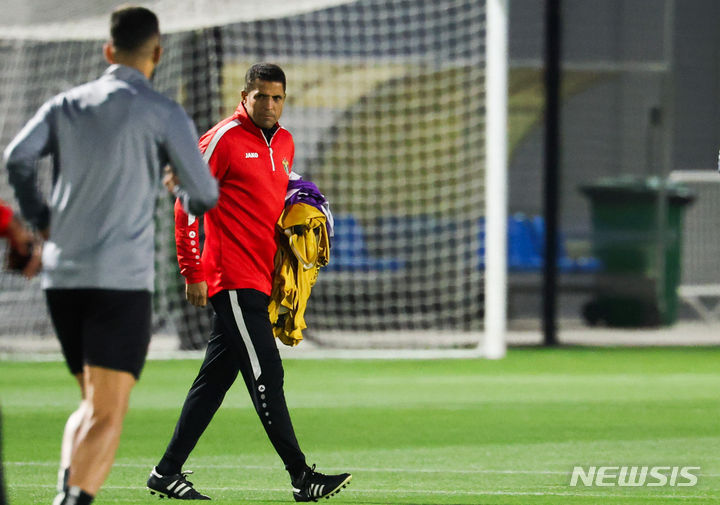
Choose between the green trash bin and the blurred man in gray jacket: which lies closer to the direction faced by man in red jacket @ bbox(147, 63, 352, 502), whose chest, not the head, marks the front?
the blurred man in gray jacket

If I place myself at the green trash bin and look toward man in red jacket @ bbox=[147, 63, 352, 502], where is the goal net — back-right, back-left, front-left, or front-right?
front-right

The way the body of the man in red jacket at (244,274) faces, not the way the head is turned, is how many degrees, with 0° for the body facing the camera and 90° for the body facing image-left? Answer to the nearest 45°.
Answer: approximately 315°

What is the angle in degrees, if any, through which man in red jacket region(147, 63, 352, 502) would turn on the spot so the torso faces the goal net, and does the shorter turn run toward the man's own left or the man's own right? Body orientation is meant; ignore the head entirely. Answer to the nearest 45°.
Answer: approximately 135° to the man's own left

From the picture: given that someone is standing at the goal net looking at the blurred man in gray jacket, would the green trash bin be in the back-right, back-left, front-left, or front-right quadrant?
back-left

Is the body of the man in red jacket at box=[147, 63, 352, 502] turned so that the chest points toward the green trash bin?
no

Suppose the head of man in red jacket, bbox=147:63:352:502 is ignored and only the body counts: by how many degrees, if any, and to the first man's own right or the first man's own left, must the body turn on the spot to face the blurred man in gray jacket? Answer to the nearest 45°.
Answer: approximately 45° to the first man's own right

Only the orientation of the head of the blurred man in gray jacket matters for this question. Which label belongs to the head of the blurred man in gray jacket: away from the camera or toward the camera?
away from the camera

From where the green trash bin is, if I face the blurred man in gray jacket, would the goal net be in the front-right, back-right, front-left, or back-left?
front-right

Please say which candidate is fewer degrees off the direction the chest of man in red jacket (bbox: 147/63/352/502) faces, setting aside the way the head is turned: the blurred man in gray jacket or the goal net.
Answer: the blurred man in gray jacket
